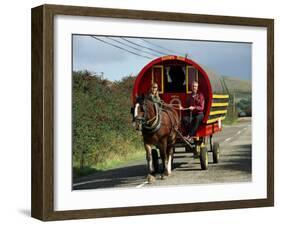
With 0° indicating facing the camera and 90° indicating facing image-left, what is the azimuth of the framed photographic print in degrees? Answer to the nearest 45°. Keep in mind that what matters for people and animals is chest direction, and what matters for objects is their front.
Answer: approximately 315°
